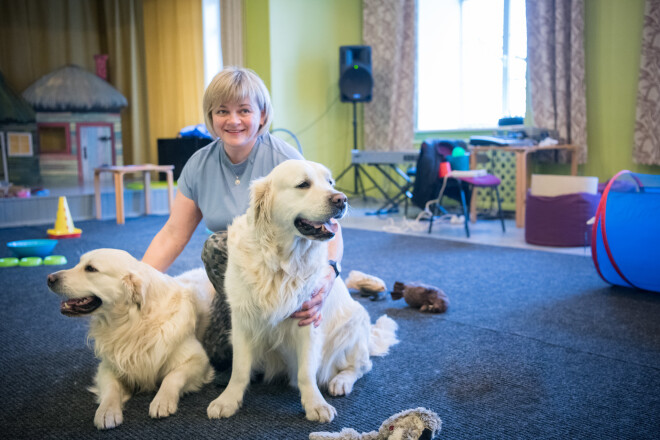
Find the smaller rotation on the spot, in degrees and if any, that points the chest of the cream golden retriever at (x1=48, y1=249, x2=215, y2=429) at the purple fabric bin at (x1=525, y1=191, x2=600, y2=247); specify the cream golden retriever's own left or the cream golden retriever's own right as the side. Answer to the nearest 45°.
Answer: approximately 180°

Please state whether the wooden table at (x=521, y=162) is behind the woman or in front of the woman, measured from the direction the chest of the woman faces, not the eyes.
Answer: behind

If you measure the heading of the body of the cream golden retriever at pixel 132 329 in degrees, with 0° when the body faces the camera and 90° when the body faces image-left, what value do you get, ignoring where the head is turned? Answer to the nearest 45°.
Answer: approximately 45°

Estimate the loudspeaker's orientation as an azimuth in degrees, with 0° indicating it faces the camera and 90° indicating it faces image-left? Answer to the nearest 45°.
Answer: approximately 0°

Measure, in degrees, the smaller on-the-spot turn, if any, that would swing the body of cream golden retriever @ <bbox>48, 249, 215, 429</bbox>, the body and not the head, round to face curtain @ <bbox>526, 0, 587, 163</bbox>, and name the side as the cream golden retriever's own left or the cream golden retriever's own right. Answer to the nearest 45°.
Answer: approximately 180°

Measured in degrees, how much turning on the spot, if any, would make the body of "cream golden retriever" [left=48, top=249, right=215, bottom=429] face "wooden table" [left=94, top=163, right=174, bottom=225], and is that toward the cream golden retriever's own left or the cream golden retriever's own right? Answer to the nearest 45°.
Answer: approximately 135° to the cream golden retriever's own right

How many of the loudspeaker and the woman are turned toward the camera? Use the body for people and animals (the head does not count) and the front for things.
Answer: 2

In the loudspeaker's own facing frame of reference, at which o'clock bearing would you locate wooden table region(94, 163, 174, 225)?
The wooden table is roughly at 2 o'clock from the loudspeaker.

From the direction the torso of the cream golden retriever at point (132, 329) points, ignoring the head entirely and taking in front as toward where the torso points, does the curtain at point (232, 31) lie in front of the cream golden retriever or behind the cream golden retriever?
behind

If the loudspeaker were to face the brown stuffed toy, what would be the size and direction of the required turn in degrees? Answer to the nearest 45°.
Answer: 0° — it already faces it
